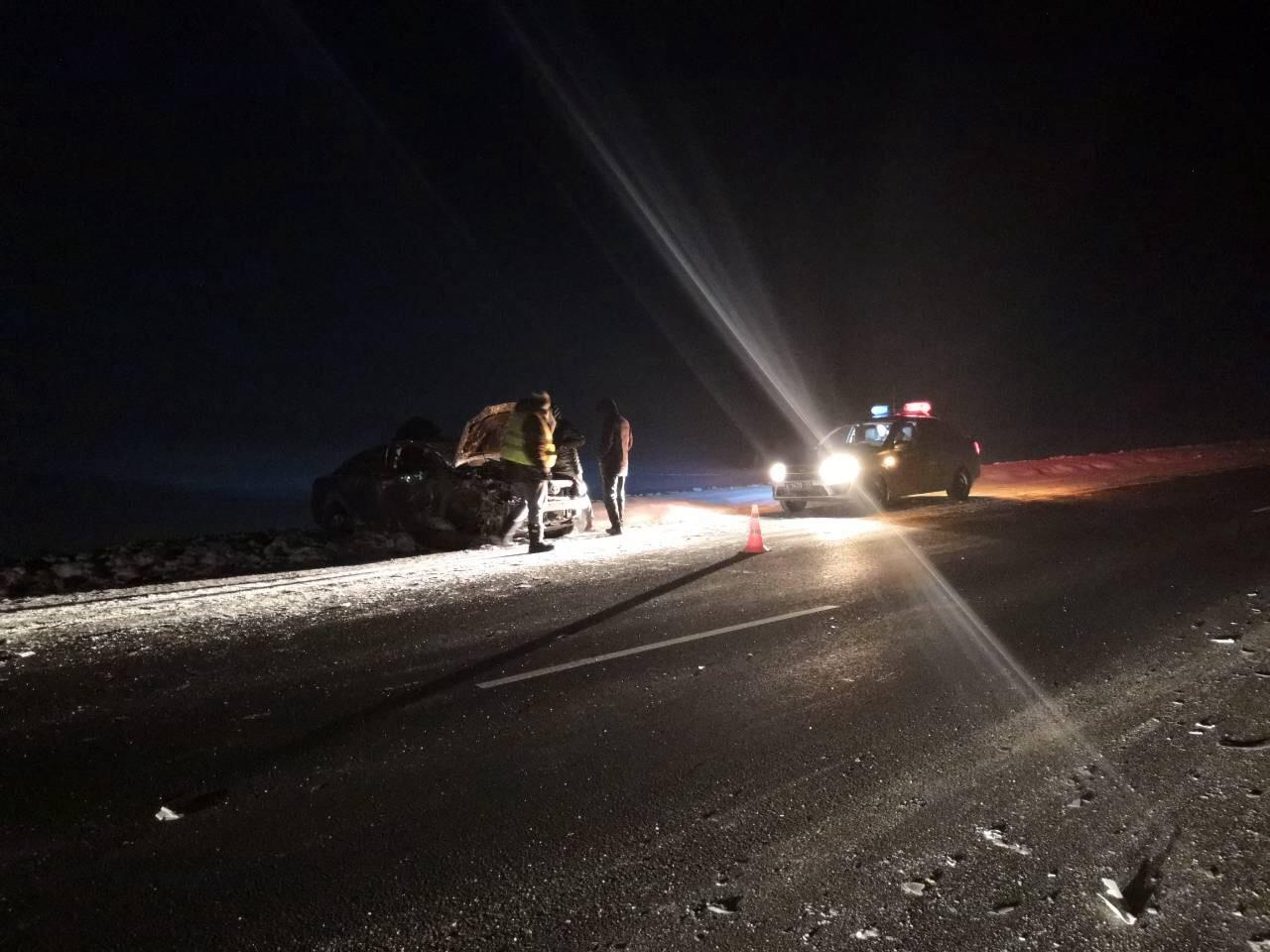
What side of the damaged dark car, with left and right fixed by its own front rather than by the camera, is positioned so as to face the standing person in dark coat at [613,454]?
front

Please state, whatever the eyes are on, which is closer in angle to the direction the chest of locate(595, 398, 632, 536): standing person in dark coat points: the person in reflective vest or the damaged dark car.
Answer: the damaged dark car

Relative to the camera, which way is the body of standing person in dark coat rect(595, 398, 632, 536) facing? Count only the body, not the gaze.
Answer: to the viewer's left

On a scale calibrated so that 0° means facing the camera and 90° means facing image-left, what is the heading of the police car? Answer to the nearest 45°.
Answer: approximately 45°

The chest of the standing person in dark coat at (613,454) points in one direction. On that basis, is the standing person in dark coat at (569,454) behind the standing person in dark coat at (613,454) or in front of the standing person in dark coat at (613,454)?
in front

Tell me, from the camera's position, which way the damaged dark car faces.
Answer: facing to the right of the viewer

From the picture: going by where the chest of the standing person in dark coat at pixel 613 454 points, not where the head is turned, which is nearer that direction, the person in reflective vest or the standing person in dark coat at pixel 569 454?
the standing person in dark coat

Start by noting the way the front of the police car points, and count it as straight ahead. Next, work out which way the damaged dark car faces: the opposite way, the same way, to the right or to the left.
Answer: to the left

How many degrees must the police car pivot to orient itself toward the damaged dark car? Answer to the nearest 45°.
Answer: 0° — it already faces it

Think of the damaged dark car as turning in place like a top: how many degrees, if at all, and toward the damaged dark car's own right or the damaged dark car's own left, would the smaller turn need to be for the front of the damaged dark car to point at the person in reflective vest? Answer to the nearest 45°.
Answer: approximately 45° to the damaged dark car's own right

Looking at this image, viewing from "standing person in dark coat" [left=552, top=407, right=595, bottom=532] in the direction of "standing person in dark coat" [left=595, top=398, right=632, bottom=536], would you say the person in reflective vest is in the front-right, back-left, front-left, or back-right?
back-right

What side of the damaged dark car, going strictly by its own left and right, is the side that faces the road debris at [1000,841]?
right
